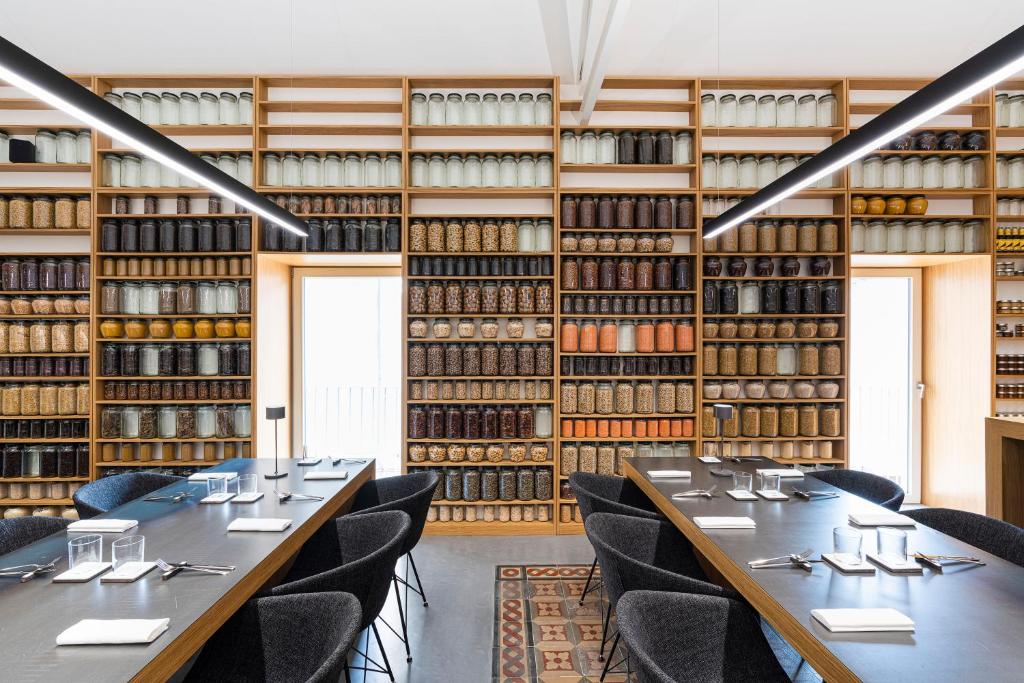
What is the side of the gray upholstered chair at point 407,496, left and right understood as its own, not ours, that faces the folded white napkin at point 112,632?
left

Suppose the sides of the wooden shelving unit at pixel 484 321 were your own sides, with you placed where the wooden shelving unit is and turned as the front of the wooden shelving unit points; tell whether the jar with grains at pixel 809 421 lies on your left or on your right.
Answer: on your left

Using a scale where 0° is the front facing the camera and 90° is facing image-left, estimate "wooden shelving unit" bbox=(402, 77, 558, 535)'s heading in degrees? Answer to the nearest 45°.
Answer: approximately 0°

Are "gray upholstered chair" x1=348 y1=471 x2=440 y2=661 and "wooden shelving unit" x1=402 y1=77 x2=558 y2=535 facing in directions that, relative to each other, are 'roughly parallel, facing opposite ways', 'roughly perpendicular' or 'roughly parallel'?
roughly perpendicular

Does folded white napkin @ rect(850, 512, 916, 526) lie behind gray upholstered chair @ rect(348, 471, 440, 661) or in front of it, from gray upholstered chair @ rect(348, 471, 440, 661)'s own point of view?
behind

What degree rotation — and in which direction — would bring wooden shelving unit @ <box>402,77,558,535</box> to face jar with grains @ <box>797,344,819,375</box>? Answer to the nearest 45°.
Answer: approximately 90° to its left

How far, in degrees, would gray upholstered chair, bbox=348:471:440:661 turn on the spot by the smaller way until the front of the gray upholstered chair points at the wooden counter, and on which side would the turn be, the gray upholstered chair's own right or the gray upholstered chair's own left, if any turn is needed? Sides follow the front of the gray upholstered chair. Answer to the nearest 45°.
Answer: approximately 180°

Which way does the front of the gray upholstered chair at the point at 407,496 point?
to the viewer's left

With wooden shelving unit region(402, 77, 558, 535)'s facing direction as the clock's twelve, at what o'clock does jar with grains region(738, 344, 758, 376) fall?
The jar with grains is roughly at 9 o'clock from the wooden shelving unit.

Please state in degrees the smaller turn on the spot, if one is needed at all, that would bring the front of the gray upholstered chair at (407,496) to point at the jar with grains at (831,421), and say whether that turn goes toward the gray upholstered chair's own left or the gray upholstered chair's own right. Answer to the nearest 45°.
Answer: approximately 180°

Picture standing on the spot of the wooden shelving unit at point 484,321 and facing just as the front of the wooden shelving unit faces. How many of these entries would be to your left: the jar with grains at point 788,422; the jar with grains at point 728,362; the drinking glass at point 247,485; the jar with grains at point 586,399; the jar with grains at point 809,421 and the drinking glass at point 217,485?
4

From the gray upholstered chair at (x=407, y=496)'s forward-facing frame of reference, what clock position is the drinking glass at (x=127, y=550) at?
The drinking glass is roughly at 10 o'clock from the gray upholstered chair.

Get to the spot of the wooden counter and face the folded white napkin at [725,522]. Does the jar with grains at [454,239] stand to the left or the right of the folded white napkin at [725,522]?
right

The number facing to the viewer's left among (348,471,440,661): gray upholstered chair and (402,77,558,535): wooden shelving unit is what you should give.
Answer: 1
